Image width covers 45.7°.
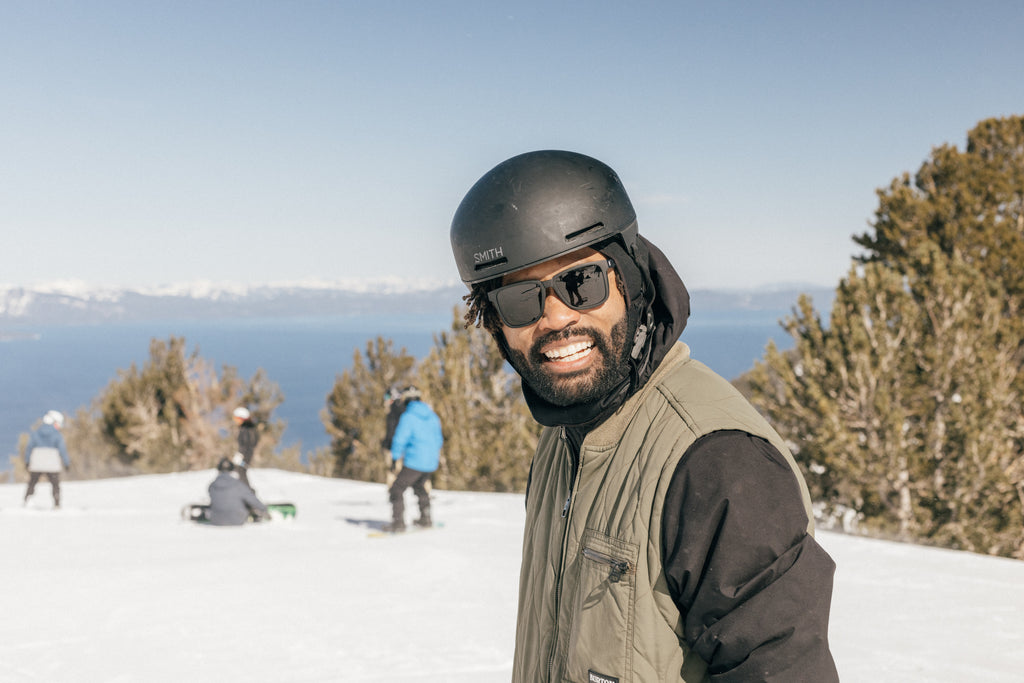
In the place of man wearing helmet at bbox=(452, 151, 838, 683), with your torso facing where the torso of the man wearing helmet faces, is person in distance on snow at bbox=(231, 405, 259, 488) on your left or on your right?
on your right

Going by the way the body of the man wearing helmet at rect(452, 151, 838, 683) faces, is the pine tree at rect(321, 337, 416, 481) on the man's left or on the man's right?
on the man's right

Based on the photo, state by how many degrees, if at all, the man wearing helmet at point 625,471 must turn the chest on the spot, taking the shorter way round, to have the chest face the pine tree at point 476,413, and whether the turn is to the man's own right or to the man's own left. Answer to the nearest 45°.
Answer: approximately 135° to the man's own right

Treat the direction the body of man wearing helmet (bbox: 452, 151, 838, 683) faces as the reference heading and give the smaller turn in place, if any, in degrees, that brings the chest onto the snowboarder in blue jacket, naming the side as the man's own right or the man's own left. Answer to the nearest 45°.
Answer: approximately 135° to the man's own right

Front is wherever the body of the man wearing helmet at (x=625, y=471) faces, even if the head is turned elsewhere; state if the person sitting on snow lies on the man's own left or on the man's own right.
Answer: on the man's own right

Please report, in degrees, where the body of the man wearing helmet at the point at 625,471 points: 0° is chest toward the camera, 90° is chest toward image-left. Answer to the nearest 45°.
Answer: approximately 45°

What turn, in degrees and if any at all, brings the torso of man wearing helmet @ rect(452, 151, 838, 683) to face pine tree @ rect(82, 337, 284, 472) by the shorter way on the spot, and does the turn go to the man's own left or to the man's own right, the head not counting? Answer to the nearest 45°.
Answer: approximately 90° to the man's own right
